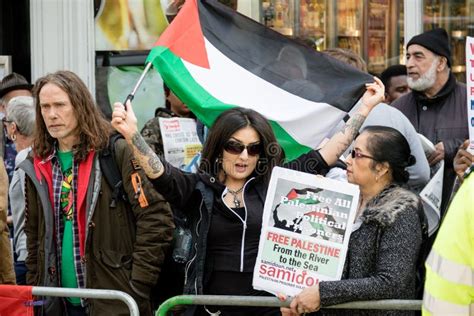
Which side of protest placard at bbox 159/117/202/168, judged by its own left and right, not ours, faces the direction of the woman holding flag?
front

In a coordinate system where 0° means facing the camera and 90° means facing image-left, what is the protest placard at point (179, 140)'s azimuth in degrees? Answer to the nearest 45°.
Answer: approximately 0°

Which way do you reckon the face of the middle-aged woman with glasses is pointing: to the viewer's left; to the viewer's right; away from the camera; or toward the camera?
to the viewer's left
